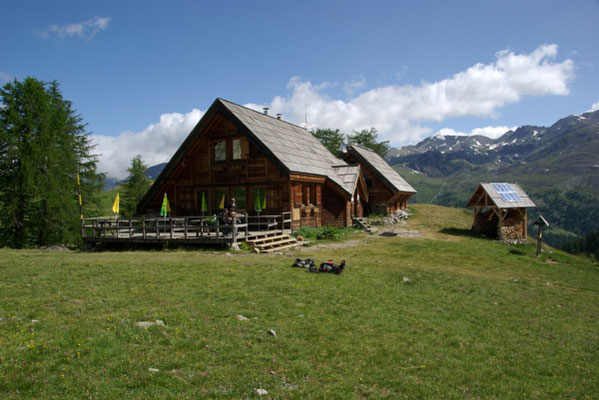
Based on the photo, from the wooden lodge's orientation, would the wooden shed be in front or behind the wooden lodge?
behind

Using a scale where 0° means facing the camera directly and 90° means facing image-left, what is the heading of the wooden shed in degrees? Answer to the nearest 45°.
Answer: approximately 45°

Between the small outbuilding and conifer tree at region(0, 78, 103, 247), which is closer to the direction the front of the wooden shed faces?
the conifer tree

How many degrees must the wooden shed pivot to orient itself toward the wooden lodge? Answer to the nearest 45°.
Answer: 0° — it already faces it

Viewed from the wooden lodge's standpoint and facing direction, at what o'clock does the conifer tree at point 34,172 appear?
The conifer tree is roughly at 2 o'clock from the wooden lodge.
